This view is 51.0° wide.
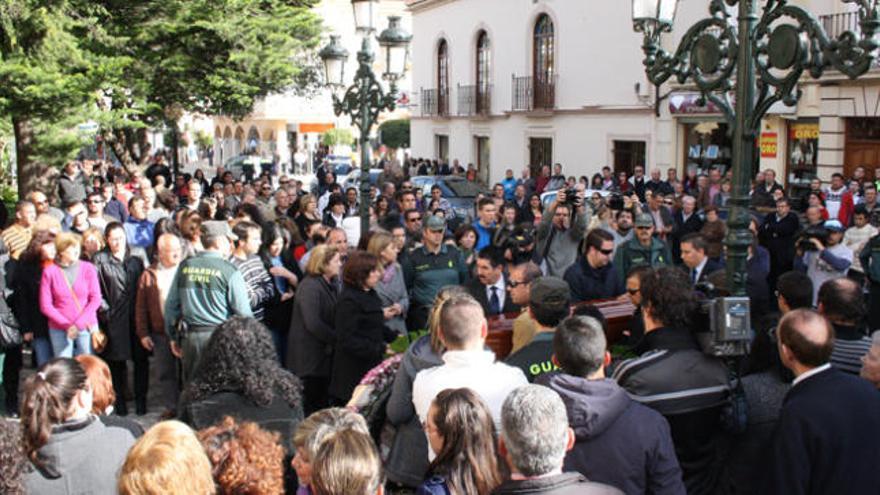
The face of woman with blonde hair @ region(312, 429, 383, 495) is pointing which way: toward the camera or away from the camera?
away from the camera

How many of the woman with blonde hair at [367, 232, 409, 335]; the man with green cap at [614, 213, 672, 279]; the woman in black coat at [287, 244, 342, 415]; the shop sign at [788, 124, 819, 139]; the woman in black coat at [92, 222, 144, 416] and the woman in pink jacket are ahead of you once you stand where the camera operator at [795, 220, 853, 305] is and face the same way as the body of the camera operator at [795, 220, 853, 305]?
5

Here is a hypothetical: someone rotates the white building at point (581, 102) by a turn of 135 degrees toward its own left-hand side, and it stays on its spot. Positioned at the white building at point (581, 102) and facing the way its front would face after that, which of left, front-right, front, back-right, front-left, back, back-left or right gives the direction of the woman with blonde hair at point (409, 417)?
right

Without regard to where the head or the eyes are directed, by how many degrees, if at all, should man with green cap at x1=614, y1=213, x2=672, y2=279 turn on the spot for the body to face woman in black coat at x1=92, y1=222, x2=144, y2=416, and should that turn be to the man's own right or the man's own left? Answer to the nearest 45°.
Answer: approximately 90° to the man's own right

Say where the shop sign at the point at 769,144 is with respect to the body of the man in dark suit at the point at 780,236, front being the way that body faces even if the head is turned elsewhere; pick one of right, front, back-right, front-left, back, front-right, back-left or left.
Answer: back-right

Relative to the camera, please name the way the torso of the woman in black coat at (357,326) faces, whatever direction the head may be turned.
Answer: to the viewer's right

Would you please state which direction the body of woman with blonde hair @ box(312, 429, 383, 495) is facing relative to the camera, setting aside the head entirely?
away from the camera

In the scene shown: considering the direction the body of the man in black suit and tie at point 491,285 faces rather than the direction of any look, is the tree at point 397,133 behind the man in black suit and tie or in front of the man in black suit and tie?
behind

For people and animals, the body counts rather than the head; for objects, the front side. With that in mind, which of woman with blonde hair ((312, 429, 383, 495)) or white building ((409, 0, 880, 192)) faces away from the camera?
the woman with blonde hair

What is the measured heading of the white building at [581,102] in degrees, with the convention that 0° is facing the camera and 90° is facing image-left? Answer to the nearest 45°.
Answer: approximately 45°

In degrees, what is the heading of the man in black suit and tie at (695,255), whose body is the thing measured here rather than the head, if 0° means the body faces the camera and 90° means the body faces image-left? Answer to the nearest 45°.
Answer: approximately 45°

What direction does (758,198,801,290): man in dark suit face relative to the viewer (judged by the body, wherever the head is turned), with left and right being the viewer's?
facing the viewer and to the left of the viewer

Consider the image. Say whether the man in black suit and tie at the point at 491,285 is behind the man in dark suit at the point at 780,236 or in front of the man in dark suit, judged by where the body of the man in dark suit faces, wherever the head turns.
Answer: in front

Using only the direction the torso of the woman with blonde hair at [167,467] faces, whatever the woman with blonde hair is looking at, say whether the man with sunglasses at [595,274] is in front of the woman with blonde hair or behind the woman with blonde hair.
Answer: in front

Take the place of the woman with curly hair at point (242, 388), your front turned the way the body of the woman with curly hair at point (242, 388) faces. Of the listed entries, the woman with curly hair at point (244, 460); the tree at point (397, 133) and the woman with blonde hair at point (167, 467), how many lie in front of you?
1

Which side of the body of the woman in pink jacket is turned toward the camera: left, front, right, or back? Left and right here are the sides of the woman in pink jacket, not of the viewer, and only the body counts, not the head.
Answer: front

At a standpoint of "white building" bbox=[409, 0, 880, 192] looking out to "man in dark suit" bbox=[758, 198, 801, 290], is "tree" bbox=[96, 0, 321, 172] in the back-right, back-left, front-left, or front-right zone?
front-right

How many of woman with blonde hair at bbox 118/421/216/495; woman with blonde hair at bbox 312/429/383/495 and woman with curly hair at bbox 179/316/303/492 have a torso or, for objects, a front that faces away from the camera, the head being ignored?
3

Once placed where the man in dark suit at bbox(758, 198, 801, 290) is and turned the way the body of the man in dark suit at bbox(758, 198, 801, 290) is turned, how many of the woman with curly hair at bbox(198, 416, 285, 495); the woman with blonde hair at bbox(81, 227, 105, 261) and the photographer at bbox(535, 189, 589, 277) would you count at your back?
0

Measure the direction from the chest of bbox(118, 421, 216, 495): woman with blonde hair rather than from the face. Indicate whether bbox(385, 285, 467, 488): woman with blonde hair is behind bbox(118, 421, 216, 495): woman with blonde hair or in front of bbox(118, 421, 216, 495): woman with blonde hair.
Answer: in front
